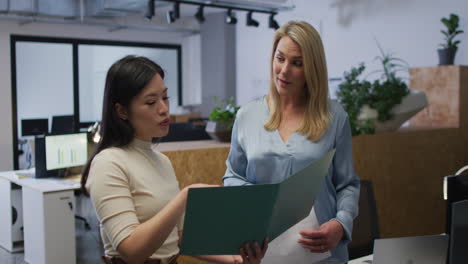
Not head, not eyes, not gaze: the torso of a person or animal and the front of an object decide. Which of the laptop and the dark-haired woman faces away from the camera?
the laptop

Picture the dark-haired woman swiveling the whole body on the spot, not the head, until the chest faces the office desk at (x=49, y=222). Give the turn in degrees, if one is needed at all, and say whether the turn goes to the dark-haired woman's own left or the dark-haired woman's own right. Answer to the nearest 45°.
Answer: approximately 135° to the dark-haired woman's own left

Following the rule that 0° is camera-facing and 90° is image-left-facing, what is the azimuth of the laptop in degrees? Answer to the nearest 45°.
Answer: approximately 180°

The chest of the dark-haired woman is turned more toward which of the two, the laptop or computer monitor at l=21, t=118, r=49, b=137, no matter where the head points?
the laptop

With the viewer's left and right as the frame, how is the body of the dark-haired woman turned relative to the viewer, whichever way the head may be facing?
facing the viewer and to the right of the viewer

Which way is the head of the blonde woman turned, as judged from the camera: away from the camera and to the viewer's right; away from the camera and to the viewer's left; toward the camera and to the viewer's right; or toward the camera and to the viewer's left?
toward the camera and to the viewer's left

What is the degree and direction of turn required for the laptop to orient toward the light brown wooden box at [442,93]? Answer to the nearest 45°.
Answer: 0° — it already faces it

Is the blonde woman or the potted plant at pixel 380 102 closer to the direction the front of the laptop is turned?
the potted plant

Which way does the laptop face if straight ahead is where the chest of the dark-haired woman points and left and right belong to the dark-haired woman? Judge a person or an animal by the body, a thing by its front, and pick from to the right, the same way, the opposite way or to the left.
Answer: to the left

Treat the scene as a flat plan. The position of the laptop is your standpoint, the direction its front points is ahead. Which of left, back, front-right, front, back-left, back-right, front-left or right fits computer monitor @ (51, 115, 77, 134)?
front-left

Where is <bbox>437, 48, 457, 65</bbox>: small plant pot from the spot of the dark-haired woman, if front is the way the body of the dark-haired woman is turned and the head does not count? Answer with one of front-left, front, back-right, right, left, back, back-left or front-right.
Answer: left

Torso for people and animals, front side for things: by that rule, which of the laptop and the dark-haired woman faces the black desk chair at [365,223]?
the laptop

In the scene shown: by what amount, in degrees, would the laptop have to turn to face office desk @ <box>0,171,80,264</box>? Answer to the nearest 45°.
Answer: approximately 45° to its left

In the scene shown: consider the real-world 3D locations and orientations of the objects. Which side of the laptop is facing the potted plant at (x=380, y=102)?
front

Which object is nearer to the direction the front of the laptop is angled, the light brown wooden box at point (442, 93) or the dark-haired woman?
the light brown wooden box

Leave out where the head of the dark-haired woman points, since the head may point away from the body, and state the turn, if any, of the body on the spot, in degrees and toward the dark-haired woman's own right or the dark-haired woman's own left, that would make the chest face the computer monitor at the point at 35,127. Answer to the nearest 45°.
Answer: approximately 135° to the dark-haired woman's own left

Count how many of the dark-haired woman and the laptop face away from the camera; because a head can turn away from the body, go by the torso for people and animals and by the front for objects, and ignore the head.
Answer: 1
